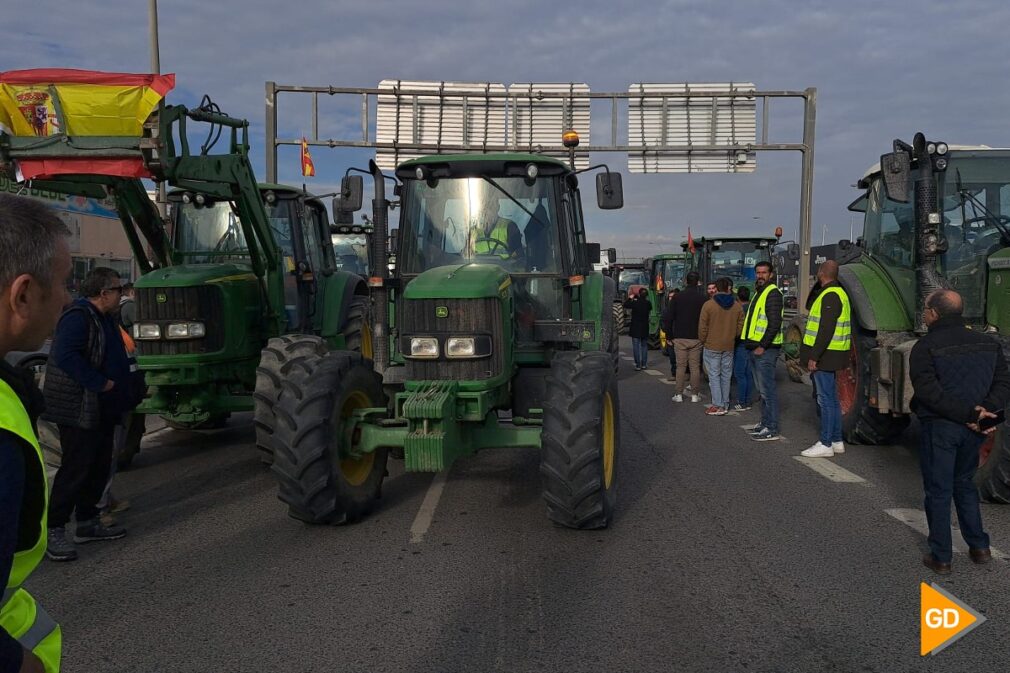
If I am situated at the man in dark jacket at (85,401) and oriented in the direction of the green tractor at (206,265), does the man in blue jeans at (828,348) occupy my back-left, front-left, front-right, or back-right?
front-right

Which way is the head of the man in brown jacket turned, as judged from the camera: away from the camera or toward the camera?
away from the camera

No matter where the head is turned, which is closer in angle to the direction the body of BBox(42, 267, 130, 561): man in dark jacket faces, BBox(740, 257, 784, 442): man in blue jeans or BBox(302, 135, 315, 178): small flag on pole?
the man in blue jeans

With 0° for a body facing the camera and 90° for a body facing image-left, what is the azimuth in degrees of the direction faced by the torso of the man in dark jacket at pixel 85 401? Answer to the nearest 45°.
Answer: approximately 270°

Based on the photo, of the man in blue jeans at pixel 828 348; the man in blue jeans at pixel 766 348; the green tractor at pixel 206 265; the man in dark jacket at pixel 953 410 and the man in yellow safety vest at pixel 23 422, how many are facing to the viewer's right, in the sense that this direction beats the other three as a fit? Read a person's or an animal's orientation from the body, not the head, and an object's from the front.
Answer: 1

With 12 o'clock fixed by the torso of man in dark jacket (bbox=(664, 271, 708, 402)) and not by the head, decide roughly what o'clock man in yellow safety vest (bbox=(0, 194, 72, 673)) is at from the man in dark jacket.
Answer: The man in yellow safety vest is roughly at 6 o'clock from the man in dark jacket.

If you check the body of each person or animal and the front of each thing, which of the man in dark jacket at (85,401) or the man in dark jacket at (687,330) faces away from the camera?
the man in dark jacket at (687,330)

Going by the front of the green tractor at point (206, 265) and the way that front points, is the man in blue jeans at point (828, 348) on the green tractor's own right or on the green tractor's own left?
on the green tractor's own left

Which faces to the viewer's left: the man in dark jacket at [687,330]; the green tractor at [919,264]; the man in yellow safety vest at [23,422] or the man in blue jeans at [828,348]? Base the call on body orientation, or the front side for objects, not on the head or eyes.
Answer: the man in blue jeans

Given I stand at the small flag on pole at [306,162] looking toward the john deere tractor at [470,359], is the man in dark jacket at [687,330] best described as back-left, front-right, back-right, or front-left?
front-left

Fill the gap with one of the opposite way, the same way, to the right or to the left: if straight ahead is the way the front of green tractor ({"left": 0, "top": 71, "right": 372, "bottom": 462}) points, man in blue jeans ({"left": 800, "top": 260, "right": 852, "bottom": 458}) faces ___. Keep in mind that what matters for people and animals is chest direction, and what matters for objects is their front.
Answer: to the right

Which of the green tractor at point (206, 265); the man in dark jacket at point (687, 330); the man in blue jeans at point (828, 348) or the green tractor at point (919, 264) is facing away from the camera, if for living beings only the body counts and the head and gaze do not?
the man in dark jacket

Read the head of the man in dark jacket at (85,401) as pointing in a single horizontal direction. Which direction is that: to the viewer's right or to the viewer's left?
to the viewer's right
